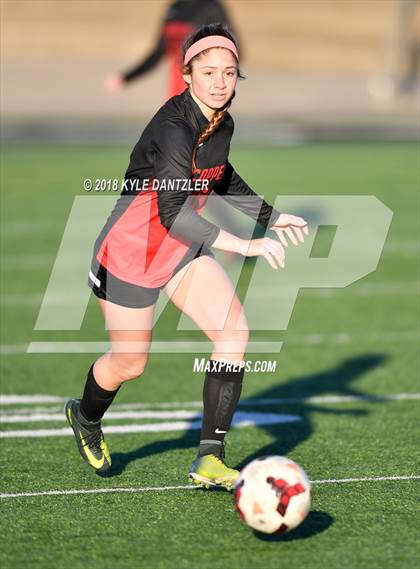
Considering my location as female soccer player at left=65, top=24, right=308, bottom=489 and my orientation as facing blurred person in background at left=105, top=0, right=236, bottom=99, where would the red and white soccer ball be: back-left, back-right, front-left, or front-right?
back-right

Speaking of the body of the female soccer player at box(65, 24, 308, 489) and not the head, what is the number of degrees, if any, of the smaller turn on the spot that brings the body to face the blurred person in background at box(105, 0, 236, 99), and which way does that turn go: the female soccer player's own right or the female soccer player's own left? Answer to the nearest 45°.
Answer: approximately 135° to the female soccer player's own left

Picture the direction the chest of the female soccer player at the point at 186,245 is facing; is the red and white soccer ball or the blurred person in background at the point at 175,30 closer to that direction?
the red and white soccer ball

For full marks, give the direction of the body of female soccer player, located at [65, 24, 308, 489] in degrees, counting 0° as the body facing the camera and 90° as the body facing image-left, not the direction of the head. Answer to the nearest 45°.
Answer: approximately 315°

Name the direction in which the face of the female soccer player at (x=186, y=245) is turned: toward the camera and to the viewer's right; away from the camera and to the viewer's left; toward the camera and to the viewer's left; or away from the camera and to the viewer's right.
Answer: toward the camera and to the viewer's right

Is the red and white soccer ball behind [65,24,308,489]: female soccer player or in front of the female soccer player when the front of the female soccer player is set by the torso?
in front
